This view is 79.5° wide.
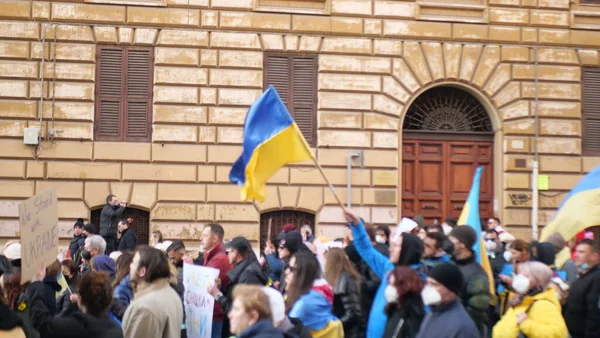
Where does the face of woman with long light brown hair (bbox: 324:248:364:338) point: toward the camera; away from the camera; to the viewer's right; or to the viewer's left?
away from the camera

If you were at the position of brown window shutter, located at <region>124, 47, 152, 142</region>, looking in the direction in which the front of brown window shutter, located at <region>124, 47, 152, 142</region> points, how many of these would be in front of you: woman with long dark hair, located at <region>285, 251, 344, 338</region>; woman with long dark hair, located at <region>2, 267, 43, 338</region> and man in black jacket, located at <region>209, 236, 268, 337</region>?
3

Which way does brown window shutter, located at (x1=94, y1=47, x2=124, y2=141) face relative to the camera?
toward the camera

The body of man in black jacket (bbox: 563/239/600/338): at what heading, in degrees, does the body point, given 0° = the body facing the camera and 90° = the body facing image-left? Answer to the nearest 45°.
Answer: approximately 90°

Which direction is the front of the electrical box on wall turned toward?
toward the camera

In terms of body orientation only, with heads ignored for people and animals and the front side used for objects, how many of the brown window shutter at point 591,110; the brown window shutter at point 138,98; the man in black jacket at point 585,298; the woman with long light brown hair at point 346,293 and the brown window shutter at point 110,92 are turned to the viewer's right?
0

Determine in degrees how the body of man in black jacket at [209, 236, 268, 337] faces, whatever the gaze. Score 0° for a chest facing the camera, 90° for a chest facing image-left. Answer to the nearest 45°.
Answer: approximately 90°

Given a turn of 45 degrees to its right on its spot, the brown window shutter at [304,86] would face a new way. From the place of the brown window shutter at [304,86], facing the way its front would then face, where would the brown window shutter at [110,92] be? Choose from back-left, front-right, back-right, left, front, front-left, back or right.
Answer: front-right
